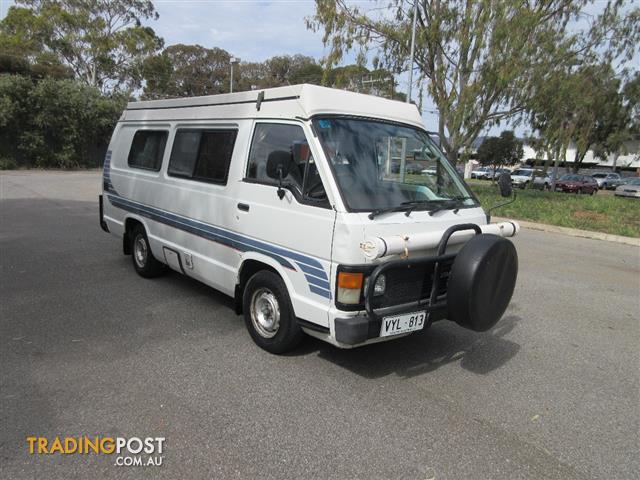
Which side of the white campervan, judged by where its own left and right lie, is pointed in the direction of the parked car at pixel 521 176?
left

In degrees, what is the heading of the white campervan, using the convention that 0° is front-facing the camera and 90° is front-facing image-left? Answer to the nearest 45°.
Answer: approximately 315°

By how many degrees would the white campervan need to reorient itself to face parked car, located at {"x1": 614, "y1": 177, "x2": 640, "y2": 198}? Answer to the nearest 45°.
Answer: approximately 90° to its left

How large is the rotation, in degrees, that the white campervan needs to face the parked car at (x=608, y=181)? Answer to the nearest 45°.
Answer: approximately 90° to its left
